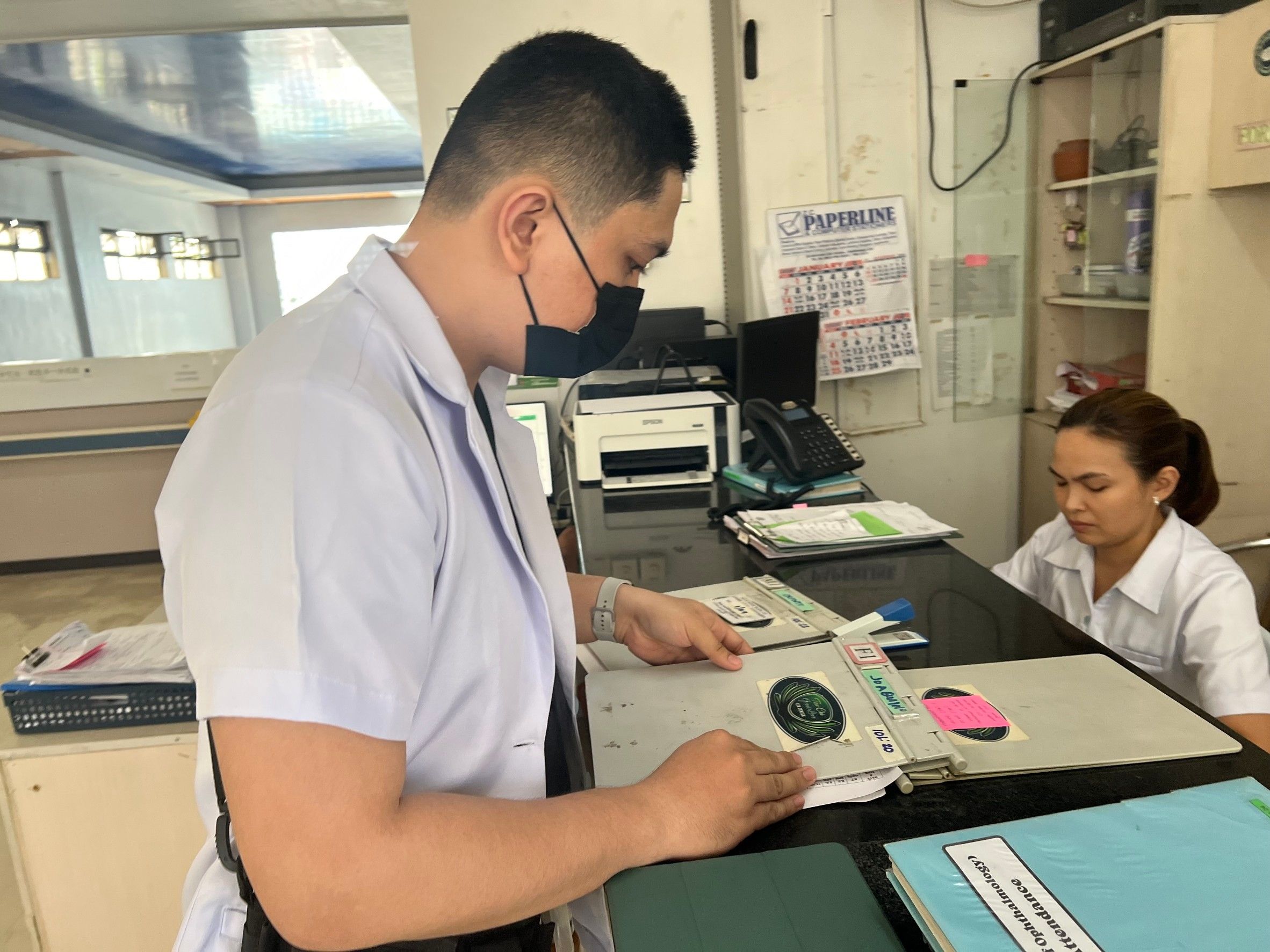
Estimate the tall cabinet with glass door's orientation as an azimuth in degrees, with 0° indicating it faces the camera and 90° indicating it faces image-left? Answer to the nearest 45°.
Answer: approximately 45°

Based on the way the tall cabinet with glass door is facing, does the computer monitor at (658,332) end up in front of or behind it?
in front

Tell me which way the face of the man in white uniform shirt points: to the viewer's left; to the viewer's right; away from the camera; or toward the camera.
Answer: to the viewer's right

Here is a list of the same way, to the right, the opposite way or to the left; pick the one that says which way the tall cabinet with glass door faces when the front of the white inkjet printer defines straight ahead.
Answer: to the right

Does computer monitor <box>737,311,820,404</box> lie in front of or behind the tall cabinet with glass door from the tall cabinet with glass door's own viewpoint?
in front

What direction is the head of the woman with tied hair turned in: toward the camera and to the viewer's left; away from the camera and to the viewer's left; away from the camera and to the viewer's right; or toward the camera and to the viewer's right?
toward the camera and to the viewer's left

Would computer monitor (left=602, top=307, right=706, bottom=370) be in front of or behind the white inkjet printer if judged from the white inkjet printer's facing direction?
behind

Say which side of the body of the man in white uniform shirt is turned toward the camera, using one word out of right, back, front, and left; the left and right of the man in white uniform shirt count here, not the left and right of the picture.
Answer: right

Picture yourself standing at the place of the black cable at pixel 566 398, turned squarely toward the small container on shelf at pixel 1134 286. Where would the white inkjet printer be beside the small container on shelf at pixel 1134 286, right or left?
right

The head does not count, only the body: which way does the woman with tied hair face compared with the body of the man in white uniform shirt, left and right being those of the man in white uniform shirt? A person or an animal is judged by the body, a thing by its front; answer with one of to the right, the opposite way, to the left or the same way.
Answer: the opposite way

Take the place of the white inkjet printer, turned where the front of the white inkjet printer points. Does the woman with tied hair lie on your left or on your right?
on your left
